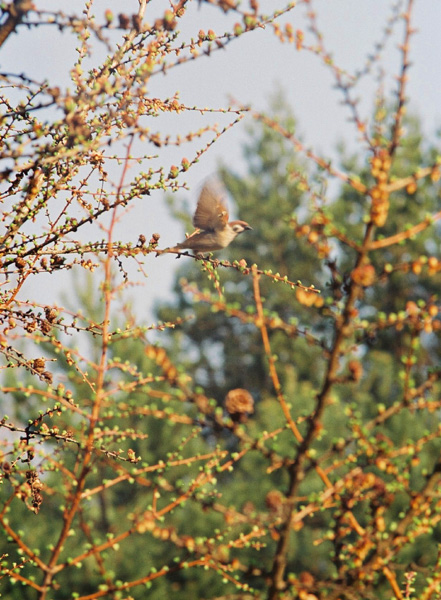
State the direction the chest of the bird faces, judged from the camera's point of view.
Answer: to the viewer's right
